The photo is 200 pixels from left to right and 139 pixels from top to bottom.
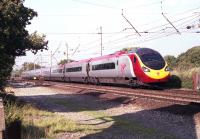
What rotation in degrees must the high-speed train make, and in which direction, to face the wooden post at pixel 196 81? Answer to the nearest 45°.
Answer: approximately 45° to its left

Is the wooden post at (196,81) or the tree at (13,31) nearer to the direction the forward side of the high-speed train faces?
the wooden post

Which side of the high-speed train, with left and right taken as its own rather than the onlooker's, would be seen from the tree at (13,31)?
right

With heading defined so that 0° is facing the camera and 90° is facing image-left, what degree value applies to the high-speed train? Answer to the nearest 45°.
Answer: approximately 315°
